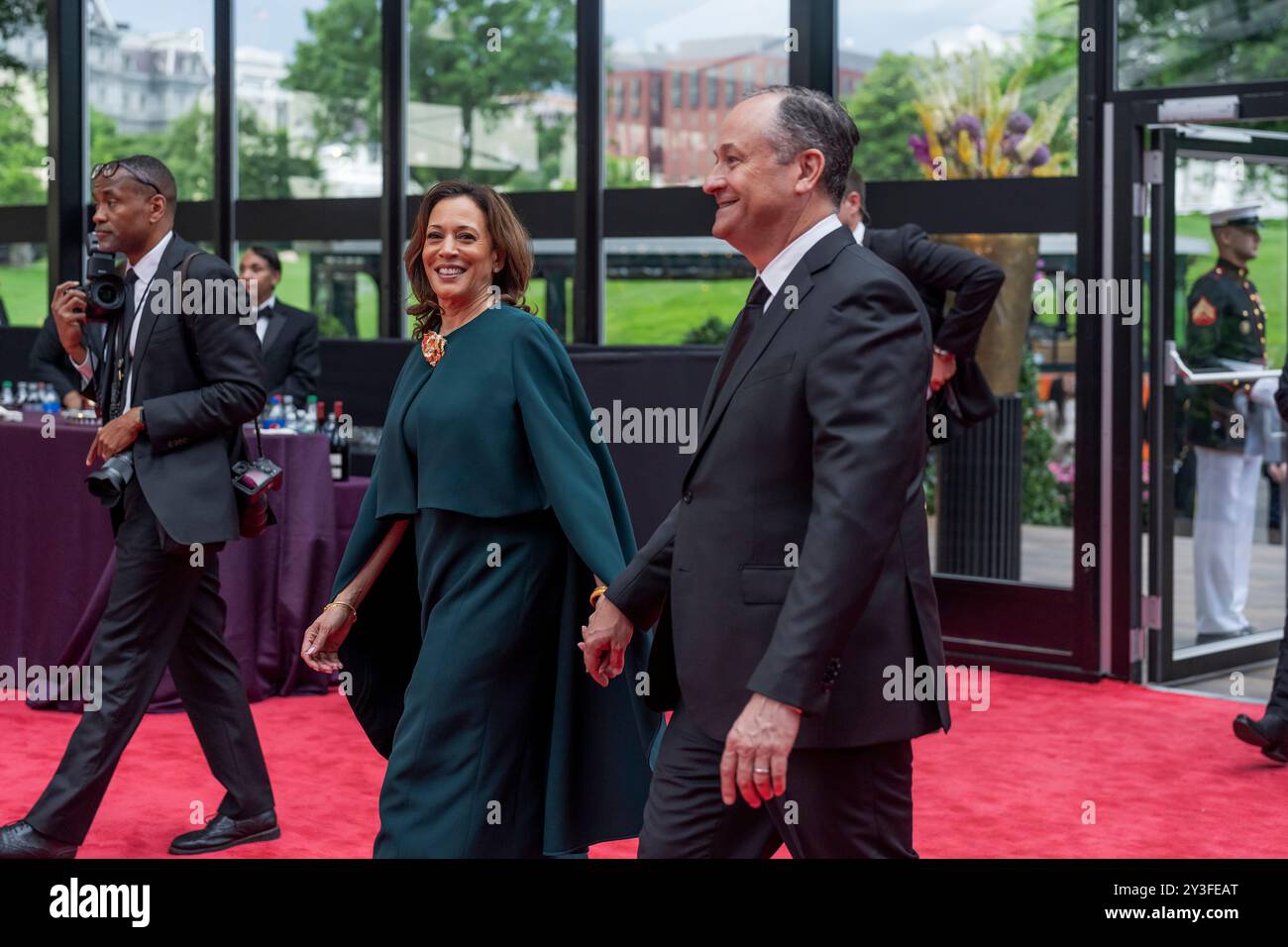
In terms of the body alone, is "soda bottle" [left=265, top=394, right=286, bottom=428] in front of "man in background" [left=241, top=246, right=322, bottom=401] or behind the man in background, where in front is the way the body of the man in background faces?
in front

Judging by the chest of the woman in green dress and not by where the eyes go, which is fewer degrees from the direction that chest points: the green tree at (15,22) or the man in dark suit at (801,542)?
the man in dark suit

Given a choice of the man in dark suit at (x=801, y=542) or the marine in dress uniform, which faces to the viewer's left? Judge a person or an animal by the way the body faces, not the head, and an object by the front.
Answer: the man in dark suit

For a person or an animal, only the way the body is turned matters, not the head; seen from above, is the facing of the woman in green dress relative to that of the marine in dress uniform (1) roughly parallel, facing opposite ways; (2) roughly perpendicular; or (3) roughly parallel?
roughly perpendicular

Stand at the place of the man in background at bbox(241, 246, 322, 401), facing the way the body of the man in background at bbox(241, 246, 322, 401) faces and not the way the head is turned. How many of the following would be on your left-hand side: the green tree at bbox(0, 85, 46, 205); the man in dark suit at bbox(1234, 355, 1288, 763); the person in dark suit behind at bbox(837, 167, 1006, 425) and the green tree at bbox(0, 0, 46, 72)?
2

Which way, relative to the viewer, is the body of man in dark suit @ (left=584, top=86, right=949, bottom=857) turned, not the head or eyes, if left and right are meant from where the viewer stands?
facing to the left of the viewer

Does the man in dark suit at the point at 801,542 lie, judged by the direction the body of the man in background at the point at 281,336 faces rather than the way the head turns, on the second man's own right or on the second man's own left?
on the second man's own left
